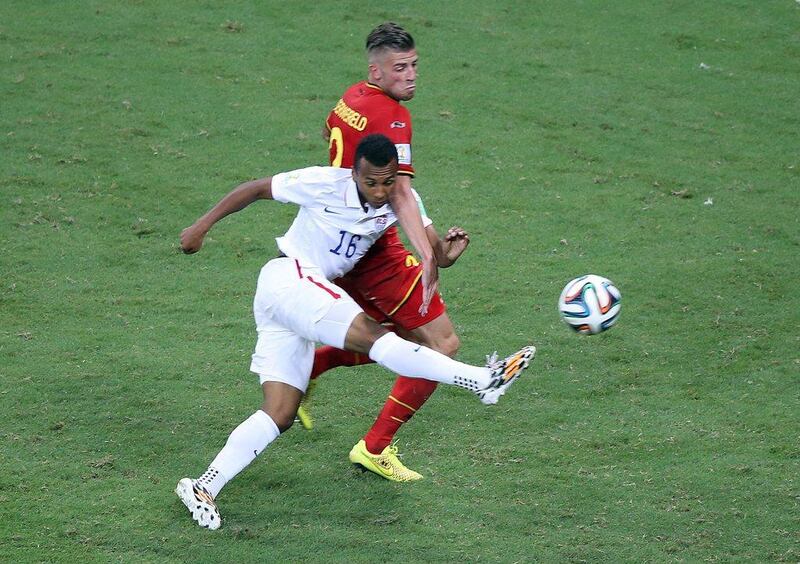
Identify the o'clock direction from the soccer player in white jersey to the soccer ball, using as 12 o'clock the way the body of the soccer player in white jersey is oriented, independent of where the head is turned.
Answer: The soccer ball is roughly at 10 o'clock from the soccer player in white jersey.

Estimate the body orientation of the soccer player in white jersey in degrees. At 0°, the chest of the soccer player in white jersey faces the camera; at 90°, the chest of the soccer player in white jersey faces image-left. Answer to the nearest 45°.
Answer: approximately 315°

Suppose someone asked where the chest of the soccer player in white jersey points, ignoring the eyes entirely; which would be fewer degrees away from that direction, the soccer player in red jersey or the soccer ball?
the soccer ball
